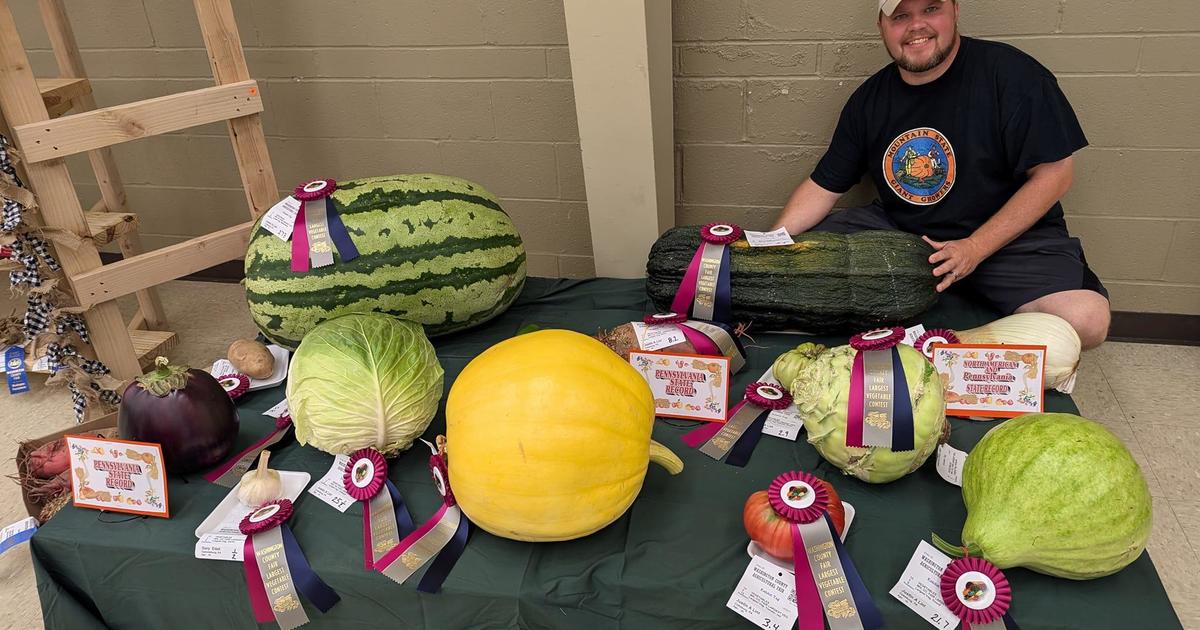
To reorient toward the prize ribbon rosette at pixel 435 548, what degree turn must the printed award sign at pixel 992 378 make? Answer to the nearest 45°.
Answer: approximately 45° to its right

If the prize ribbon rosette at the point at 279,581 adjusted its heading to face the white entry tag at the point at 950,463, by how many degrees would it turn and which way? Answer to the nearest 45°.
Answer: approximately 45° to its left

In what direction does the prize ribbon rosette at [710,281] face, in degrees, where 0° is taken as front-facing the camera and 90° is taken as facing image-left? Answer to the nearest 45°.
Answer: approximately 0°

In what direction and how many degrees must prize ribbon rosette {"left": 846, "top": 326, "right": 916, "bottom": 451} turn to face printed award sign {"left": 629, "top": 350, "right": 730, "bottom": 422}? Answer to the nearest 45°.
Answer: approximately 135° to its right

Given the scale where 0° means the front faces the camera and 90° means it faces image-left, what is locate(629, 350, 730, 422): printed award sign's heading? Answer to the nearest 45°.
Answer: approximately 0°

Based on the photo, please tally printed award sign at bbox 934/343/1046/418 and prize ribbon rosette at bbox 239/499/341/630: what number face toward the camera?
2
